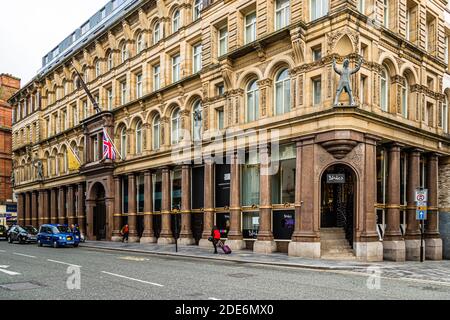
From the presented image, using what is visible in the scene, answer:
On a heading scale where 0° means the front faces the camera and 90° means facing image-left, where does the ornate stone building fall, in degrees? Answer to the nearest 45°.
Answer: approximately 45°

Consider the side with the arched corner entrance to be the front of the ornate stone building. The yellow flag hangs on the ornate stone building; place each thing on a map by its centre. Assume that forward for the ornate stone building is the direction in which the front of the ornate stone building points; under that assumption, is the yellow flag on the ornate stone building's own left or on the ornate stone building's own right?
on the ornate stone building's own right

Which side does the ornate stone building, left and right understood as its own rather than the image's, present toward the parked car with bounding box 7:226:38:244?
right

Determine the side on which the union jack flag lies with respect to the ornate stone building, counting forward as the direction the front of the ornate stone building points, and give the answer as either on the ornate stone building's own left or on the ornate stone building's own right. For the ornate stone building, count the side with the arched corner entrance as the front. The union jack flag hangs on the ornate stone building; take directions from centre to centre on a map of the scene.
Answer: on the ornate stone building's own right
